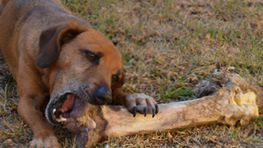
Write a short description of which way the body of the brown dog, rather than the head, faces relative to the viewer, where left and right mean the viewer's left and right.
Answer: facing the viewer and to the right of the viewer
